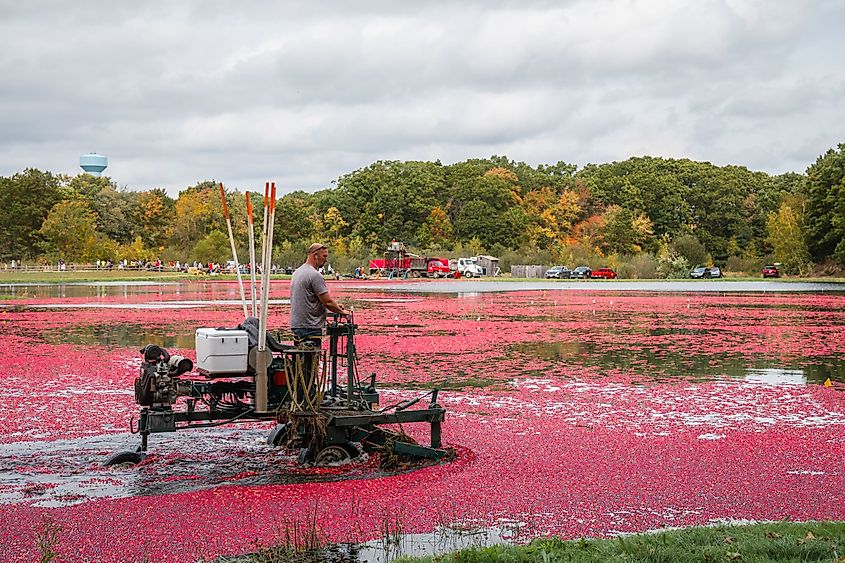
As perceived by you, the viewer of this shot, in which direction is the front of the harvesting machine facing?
facing to the right of the viewer

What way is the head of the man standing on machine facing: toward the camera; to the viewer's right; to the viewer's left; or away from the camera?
to the viewer's right
